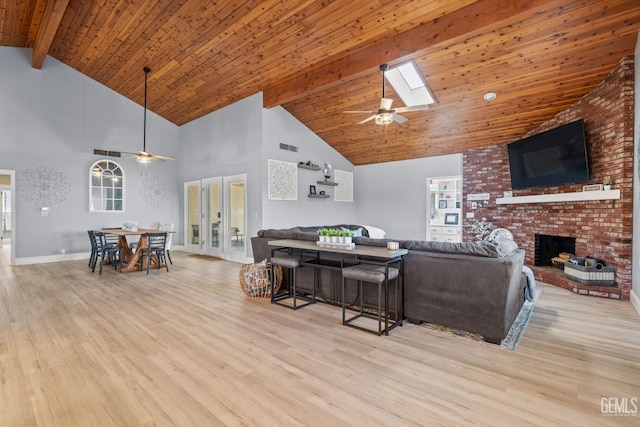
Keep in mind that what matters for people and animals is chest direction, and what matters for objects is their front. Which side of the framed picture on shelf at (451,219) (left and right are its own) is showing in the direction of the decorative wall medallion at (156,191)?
right

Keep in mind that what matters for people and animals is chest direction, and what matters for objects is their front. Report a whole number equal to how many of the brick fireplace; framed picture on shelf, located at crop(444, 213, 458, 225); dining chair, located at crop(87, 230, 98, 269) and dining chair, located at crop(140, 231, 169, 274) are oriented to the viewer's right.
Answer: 1

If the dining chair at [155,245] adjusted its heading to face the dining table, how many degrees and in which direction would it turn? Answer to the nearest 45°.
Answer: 0° — it already faces it

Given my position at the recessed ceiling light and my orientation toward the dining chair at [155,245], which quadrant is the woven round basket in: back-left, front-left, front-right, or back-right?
front-left

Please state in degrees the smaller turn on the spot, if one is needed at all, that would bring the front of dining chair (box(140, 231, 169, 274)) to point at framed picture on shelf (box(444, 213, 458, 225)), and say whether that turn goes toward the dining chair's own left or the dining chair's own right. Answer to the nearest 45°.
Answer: approximately 135° to the dining chair's own right

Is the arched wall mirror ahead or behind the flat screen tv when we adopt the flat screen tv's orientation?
ahead

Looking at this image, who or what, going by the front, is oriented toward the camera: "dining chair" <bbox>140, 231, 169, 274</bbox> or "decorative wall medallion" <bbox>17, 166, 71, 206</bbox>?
the decorative wall medallion

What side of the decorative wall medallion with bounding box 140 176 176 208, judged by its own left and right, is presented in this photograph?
front

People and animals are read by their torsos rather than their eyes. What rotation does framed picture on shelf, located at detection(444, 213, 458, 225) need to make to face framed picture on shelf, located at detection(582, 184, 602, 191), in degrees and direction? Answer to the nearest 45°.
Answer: approximately 45° to its left

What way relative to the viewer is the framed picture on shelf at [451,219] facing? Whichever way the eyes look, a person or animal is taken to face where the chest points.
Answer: toward the camera

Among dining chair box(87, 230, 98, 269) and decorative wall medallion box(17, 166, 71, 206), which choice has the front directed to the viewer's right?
the dining chair

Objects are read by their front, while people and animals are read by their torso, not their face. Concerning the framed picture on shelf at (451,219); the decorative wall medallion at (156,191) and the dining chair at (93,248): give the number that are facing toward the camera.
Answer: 2

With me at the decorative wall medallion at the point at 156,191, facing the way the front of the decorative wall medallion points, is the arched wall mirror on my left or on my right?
on my right

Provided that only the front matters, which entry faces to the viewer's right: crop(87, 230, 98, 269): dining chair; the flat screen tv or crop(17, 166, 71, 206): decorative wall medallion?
the dining chair

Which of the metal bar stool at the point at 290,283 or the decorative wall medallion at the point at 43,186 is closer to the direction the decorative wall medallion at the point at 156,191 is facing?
the metal bar stool

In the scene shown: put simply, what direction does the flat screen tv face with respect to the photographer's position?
facing the viewer and to the left of the viewer

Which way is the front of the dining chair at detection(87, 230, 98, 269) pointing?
to the viewer's right
